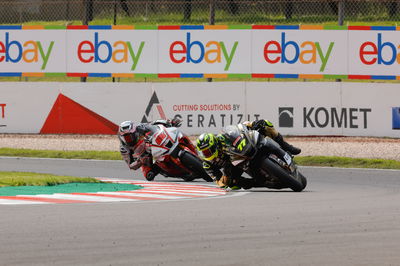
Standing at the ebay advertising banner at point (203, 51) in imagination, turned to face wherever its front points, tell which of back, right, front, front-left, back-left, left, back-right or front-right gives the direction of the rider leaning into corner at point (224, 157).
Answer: front

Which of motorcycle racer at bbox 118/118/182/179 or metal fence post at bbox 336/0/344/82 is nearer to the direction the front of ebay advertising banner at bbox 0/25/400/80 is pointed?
the motorcycle racer

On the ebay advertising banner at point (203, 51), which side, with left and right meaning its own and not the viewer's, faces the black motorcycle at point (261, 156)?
front

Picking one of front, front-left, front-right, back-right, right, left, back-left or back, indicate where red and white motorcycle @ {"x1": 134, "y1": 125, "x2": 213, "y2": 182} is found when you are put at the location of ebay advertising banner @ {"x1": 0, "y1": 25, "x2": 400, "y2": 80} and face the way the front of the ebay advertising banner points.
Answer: front

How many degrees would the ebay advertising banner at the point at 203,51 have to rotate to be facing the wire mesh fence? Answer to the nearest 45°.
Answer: approximately 180°

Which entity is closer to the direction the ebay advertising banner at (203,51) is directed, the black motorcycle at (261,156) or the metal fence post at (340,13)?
the black motorcycle

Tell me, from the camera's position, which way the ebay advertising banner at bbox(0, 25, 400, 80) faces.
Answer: facing the viewer

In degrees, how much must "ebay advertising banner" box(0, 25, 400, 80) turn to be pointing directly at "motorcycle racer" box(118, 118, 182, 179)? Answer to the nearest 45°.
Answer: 0° — it already faces them
